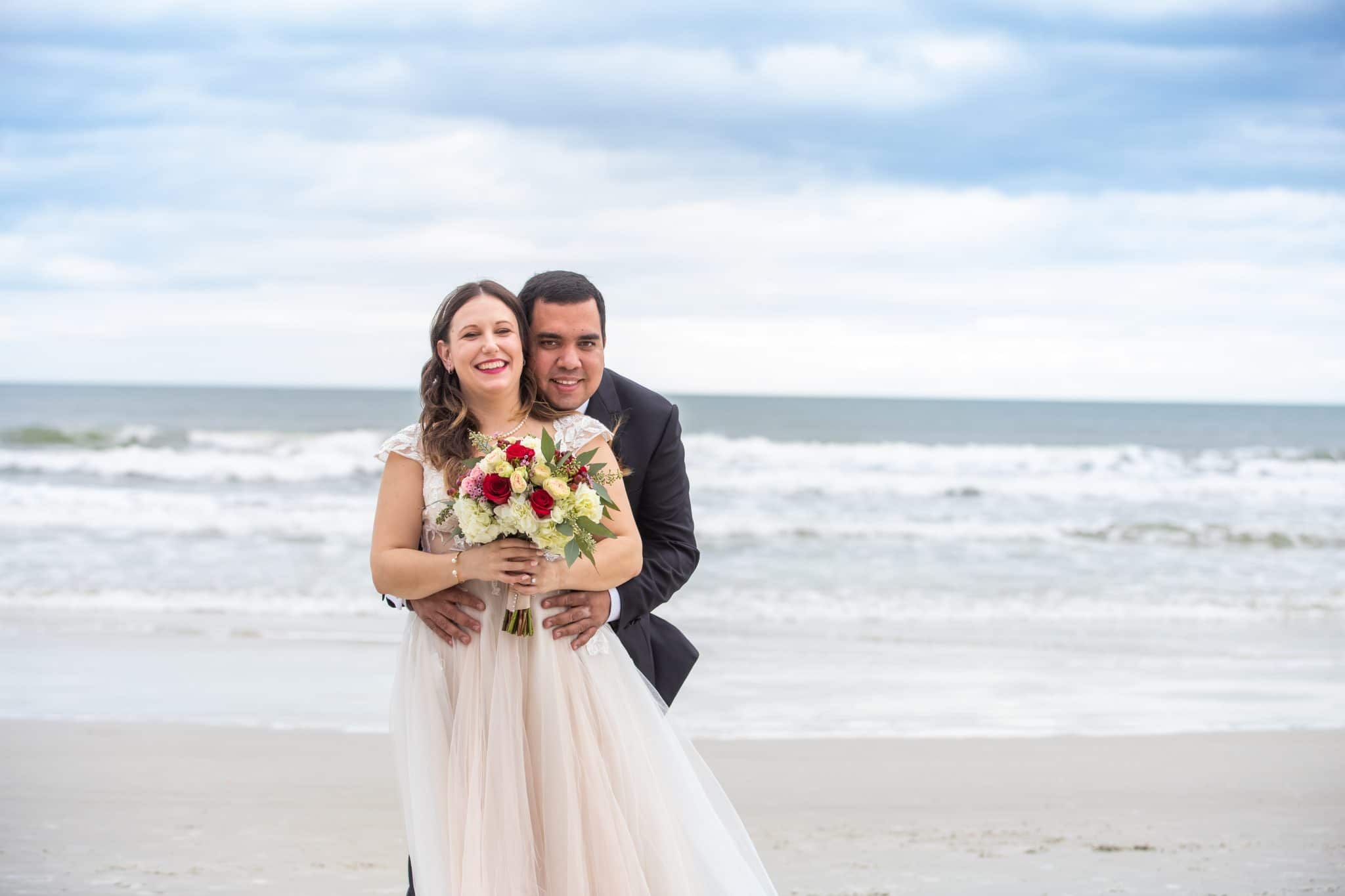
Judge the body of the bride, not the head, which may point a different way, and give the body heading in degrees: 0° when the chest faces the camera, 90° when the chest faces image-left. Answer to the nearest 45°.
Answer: approximately 0°
